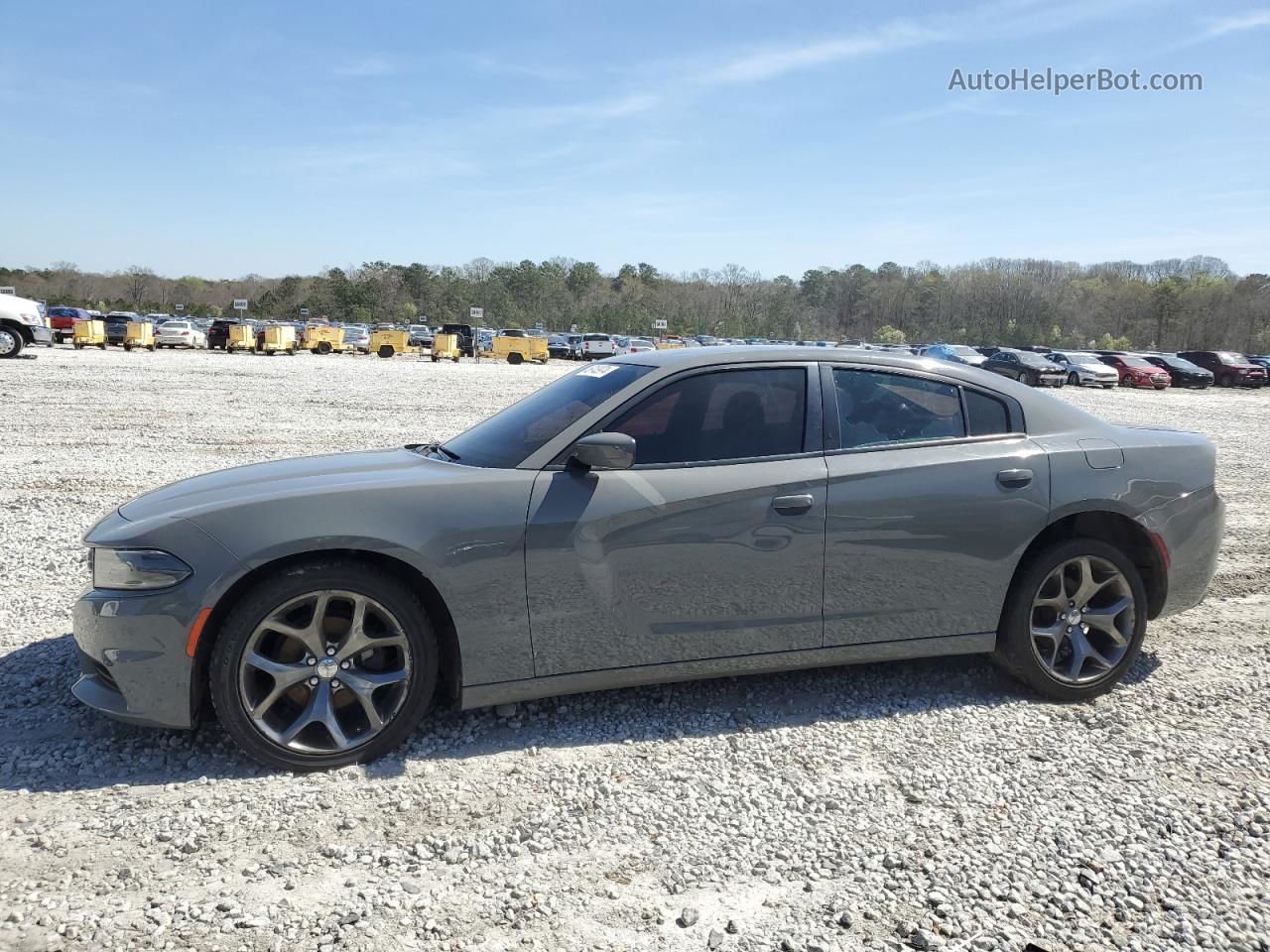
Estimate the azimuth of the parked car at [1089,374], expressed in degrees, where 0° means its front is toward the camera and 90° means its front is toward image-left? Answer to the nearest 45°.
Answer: approximately 315°

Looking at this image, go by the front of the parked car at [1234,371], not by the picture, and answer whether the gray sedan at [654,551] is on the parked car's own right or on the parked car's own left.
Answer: on the parked car's own right

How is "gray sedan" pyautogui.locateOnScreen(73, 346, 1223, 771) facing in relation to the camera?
to the viewer's left

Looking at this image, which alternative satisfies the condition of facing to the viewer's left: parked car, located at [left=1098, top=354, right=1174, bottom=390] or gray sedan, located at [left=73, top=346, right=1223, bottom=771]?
the gray sedan

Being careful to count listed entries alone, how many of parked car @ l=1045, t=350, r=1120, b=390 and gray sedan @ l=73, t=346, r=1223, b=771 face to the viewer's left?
1

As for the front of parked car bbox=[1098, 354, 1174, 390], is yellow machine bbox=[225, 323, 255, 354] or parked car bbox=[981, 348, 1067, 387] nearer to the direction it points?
the parked car

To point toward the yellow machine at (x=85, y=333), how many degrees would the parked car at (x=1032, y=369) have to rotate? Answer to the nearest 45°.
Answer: approximately 135° to its right

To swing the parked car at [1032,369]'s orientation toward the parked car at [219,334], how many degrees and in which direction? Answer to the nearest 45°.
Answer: approximately 135° to its right

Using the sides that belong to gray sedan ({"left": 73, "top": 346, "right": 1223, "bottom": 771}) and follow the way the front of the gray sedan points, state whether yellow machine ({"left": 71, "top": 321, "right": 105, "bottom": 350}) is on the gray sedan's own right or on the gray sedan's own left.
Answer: on the gray sedan's own right

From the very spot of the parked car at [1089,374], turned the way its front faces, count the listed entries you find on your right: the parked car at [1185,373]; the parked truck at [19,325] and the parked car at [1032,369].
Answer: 2
